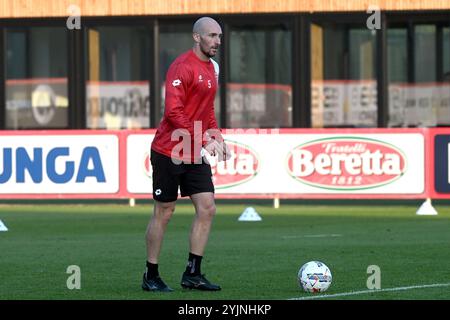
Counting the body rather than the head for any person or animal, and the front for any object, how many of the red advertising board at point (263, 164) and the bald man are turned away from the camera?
0

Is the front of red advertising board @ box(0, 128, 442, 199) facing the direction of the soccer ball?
yes

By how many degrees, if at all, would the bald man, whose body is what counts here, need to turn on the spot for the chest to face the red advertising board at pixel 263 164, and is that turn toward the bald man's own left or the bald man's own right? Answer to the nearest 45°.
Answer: approximately 135° to the bald man's own left

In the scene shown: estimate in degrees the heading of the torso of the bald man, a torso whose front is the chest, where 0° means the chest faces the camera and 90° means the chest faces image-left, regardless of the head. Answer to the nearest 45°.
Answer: approximately 315°

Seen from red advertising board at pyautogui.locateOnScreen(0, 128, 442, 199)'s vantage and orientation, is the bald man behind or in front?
in front
